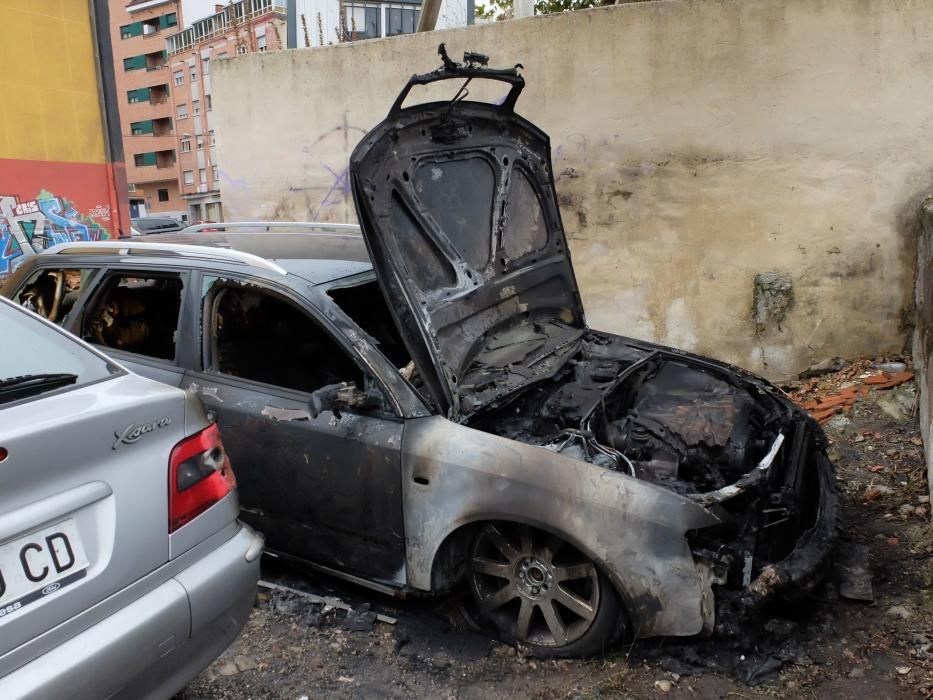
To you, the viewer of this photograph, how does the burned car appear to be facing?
facing the viewer and to the right of the viewer

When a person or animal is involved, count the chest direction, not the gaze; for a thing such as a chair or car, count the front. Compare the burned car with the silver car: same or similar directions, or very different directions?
very different directions

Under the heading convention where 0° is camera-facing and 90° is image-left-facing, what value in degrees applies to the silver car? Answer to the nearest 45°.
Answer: approximately 135°

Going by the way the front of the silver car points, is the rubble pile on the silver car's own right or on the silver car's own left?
on the silver car's own right

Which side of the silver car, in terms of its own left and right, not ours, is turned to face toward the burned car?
right

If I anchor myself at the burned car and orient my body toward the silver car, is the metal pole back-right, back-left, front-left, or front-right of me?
back-right

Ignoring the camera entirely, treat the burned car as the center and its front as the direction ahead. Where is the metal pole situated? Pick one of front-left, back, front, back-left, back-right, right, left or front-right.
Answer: back-left

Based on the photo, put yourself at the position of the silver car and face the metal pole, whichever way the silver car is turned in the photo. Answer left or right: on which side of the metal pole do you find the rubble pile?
right

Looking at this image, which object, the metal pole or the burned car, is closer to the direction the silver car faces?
the metal pole

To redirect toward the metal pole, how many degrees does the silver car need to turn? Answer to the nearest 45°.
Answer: approximately 45° to its right
